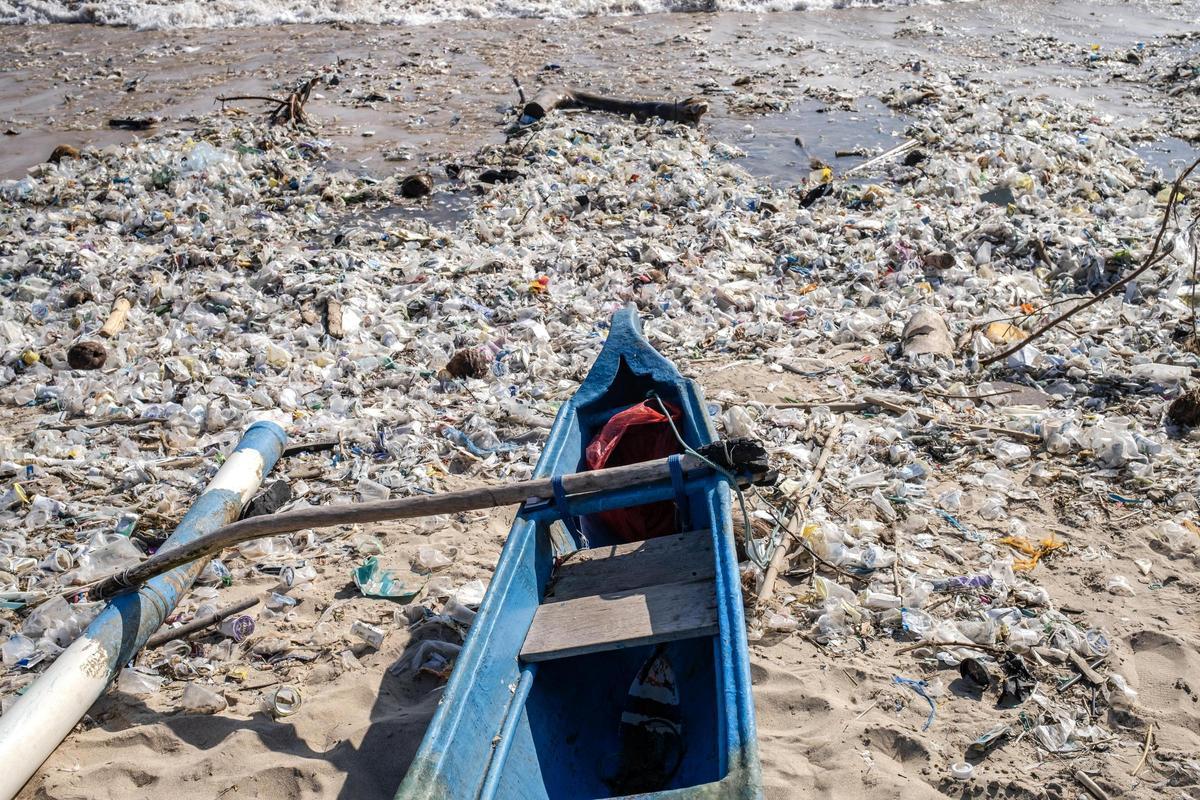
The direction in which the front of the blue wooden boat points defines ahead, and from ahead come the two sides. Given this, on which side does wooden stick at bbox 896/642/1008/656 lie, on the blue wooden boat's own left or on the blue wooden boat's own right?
on the blue wooden boat's own right

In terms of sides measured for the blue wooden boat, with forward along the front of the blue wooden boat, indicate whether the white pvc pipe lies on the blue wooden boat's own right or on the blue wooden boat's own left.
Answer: on the blue wooden boat's own left

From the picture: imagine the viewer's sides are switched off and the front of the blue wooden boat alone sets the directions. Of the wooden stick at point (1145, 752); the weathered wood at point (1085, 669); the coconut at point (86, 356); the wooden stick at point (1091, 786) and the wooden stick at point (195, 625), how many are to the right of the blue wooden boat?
3

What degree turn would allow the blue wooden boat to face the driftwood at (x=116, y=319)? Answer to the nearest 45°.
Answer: approximately 45° to its left

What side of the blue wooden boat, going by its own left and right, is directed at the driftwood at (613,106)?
front

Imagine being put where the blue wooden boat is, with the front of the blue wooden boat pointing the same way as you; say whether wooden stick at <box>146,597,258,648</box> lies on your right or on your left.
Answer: on your left

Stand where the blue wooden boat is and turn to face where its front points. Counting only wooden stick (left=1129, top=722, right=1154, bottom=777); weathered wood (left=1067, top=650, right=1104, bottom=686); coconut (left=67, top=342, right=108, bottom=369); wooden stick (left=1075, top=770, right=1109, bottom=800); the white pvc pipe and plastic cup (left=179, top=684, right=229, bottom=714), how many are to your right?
3

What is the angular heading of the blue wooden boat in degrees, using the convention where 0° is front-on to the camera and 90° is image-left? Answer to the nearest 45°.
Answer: approximately 180°

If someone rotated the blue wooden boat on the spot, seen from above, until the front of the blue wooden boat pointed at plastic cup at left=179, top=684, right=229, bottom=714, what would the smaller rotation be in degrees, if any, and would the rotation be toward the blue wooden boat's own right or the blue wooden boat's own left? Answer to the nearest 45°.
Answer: approximately 90° to the blue wooden boat's own left

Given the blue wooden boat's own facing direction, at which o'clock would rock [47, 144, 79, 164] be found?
The rock is roughly at 11 o'clock from the blue wooden boat.

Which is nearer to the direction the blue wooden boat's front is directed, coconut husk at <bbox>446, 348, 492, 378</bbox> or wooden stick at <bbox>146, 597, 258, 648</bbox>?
the coconut husk

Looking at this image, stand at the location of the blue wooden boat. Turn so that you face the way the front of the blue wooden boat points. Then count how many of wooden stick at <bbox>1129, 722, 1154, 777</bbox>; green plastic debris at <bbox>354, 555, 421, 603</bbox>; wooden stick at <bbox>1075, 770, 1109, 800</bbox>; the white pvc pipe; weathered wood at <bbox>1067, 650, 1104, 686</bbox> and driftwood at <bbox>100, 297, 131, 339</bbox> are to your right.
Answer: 3

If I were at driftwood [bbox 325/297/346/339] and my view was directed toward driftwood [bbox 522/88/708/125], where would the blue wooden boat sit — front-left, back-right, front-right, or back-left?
back-right

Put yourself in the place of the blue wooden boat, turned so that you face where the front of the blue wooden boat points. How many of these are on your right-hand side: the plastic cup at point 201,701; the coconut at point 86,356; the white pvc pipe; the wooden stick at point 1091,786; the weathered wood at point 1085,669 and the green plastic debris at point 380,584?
2

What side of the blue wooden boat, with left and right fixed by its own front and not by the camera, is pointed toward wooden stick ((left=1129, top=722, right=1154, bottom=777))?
right

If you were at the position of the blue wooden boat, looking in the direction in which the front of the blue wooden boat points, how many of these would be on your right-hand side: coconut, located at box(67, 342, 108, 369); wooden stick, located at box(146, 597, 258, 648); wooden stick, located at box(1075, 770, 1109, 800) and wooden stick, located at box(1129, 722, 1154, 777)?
2
